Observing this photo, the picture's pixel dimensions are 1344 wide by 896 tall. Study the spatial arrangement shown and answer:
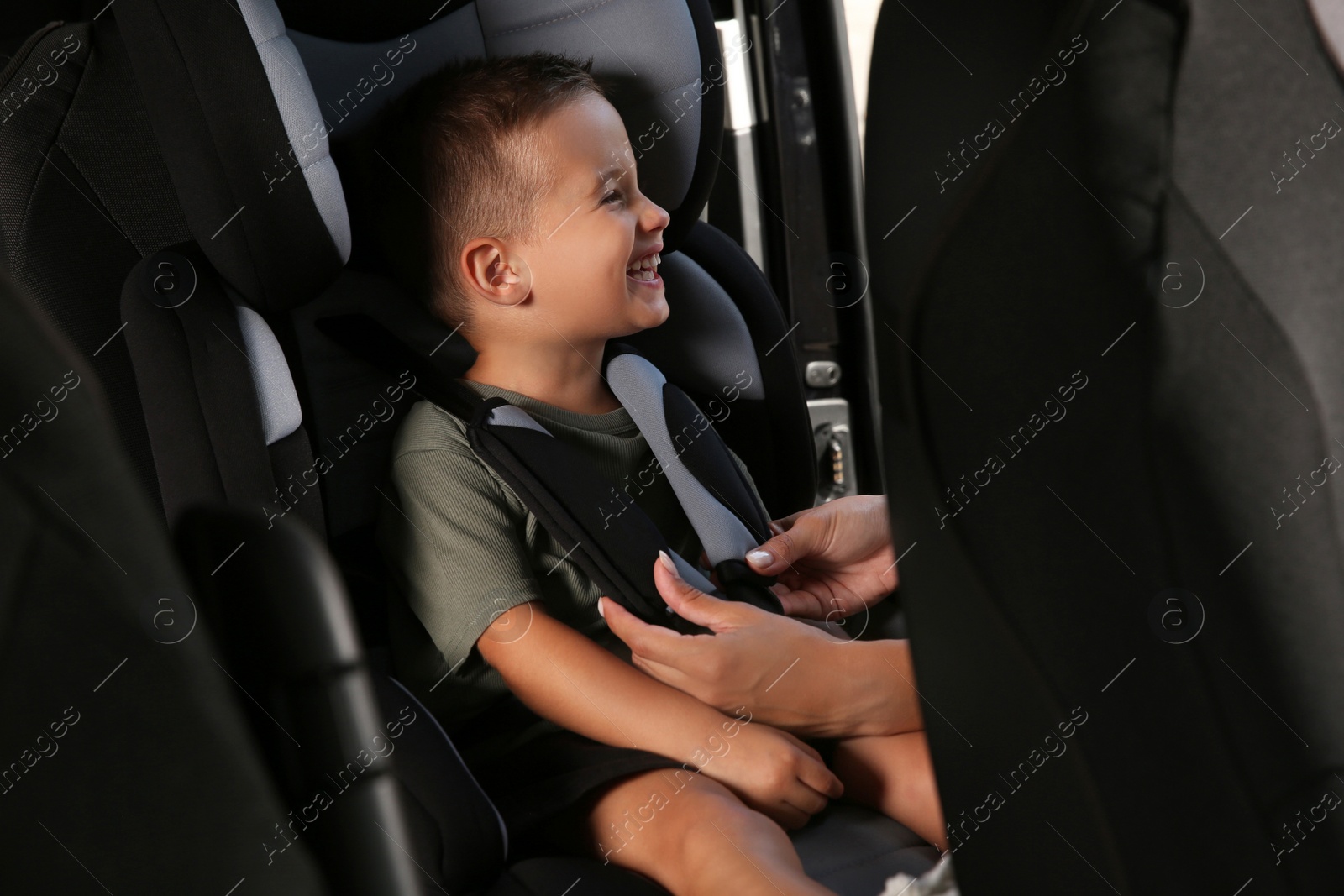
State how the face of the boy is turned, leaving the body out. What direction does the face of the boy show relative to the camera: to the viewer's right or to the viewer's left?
to the viewer's right

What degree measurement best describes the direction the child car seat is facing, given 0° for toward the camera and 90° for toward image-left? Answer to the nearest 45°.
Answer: approximately 315°
